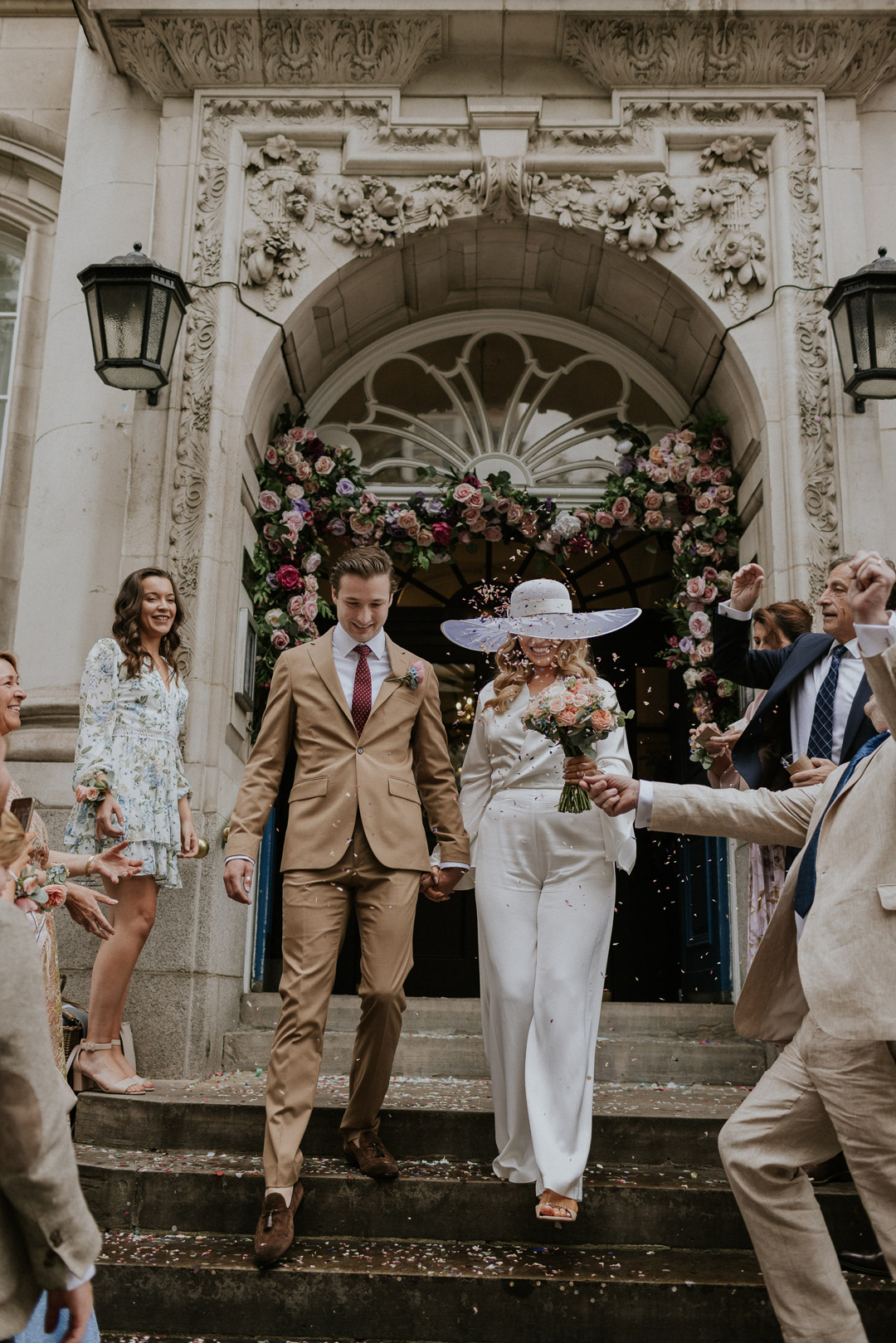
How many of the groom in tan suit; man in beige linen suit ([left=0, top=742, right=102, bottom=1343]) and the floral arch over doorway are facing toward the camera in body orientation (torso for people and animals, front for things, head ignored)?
2

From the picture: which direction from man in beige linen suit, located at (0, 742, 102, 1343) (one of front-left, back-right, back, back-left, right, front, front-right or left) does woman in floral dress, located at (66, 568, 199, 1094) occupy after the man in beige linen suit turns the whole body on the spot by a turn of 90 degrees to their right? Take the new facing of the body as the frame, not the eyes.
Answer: back-left

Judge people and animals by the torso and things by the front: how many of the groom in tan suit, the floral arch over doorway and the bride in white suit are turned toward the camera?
3

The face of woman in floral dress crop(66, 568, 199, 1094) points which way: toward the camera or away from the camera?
toward the camera

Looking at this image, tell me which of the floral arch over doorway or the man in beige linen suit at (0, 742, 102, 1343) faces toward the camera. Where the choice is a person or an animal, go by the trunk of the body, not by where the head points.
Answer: the floral arch over doorway

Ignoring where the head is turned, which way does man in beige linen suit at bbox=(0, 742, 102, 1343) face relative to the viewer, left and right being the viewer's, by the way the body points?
facing away from the viewer and to the right of the viewer

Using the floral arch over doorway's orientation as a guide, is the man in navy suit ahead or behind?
ahead

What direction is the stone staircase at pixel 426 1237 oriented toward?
toward the camera

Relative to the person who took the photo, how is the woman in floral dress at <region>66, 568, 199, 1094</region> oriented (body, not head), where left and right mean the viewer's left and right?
facing the viewer and to the right of the viewer

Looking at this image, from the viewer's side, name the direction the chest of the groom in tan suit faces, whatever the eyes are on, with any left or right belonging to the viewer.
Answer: facing the viewer

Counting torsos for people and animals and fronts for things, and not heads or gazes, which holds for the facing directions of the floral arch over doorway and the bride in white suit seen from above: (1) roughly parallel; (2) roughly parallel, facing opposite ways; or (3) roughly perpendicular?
roughly parallel
